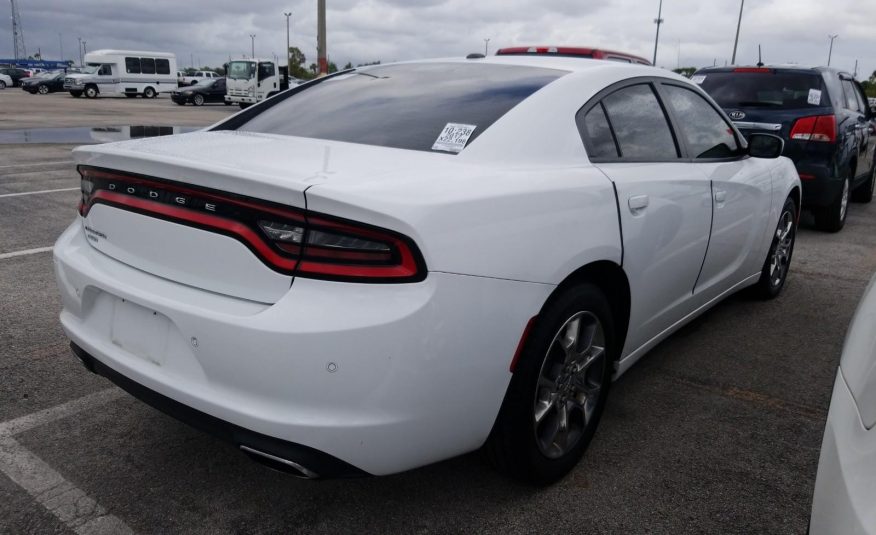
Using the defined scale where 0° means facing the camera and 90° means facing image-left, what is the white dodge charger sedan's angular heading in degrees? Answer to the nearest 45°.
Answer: approximately 225°

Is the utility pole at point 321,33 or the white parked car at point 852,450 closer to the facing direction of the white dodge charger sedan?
the utility pole

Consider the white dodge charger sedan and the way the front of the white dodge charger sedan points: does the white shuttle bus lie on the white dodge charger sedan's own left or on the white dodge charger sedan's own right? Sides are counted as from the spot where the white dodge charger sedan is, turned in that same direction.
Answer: on the white dodge charger sedan's own left

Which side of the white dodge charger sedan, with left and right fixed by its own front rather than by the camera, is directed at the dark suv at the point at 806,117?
front

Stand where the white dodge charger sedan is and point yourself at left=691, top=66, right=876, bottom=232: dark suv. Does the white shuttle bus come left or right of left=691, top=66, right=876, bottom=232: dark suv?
left

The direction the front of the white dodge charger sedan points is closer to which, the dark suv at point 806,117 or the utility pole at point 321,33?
the dark suv

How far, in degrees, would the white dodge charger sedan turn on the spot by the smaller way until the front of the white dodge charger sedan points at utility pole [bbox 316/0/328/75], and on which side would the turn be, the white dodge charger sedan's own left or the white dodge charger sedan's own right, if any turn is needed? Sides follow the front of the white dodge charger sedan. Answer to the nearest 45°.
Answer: approximately 45° to the white dodge charger sedan's own left

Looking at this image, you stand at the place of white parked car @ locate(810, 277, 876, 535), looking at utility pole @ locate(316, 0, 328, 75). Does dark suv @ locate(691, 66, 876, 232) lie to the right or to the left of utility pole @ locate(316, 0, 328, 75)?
right

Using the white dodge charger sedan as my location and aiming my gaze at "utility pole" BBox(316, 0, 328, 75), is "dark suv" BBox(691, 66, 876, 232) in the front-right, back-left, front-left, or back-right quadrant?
front-right

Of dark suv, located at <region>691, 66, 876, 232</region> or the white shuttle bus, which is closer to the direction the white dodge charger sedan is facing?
the dark suv

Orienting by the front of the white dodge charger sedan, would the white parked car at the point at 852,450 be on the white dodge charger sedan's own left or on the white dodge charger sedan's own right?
on the white dodge charger sedan's own right

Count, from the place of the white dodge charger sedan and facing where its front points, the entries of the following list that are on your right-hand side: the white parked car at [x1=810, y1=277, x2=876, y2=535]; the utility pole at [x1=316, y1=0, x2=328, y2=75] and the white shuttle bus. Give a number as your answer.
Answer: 1

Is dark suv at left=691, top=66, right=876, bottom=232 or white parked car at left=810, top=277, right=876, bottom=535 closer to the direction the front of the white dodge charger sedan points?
the dark suv
